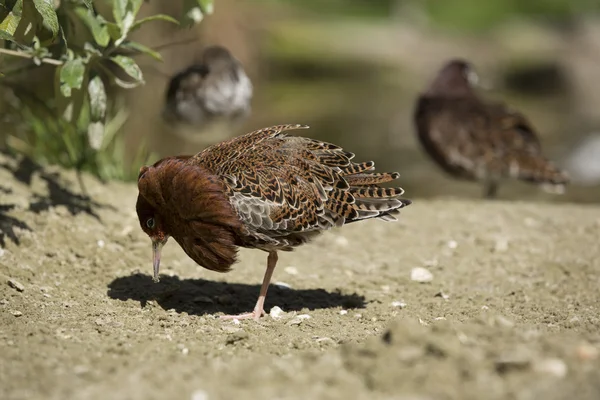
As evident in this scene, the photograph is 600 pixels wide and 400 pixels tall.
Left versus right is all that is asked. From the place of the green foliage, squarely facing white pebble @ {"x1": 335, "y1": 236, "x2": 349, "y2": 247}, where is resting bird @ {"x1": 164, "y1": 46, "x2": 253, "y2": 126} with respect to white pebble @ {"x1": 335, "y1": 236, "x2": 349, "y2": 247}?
left

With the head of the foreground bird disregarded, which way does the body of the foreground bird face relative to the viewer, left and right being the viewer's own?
facing to the left of the viewer

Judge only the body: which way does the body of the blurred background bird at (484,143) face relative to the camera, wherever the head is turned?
to the viewer's left

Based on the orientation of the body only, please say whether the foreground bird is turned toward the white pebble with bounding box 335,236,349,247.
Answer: no

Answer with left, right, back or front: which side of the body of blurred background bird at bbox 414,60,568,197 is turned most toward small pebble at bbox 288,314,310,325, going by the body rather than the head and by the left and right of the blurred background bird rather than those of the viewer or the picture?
left

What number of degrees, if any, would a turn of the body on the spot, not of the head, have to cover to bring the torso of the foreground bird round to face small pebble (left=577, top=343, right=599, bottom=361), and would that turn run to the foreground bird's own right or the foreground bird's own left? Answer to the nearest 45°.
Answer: approximately 135° to the foreground bird's own left

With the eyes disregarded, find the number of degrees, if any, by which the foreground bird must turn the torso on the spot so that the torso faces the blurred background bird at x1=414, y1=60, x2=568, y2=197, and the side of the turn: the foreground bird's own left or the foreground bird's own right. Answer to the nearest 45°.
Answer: approximately 135° to the foreground bird's own right

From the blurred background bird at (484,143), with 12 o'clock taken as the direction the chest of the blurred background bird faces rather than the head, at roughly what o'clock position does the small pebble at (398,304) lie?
The small pebble is roughly at 9 o'clock from the blurred background bird.

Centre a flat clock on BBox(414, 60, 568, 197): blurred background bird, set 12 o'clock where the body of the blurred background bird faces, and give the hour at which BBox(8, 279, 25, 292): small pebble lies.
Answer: The small pebble is roughly at 10 o'clock from the blurred background bird.

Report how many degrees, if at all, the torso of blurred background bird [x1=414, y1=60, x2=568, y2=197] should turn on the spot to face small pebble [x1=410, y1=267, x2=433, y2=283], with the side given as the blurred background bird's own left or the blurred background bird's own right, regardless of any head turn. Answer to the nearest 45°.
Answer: approximately 90° to the blurred background bird's own left

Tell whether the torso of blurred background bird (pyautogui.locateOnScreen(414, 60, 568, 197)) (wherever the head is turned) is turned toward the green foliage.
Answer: no

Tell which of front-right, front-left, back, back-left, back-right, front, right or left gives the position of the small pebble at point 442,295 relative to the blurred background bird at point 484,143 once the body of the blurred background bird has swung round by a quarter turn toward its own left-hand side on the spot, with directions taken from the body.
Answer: front

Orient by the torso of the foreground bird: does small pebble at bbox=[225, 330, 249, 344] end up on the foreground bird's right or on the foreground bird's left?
on the foreground bird's left

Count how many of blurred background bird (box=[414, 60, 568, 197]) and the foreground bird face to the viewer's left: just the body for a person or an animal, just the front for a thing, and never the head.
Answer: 2

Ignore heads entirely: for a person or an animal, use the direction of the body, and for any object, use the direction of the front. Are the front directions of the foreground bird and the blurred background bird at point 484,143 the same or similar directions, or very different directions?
same or similar directions
